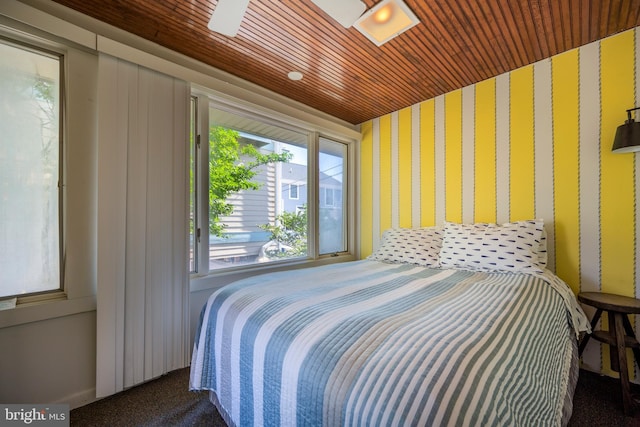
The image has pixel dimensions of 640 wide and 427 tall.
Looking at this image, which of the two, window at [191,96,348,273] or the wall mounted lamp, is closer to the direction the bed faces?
the window

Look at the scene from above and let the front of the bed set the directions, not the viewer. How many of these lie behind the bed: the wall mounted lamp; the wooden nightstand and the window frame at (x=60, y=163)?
2

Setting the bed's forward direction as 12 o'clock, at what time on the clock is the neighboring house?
The neighboring house is roughly at 3 o'clock from the bed.

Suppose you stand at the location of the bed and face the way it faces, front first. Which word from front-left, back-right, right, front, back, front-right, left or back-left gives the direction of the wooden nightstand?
back

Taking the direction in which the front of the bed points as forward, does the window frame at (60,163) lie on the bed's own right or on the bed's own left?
on the bed's own right

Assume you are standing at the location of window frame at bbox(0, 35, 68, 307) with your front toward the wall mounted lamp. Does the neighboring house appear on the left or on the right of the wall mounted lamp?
left

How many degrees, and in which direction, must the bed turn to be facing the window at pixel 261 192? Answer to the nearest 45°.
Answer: approximately 90° to its right

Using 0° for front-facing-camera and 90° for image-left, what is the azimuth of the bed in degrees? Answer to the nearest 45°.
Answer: approximately 45°
